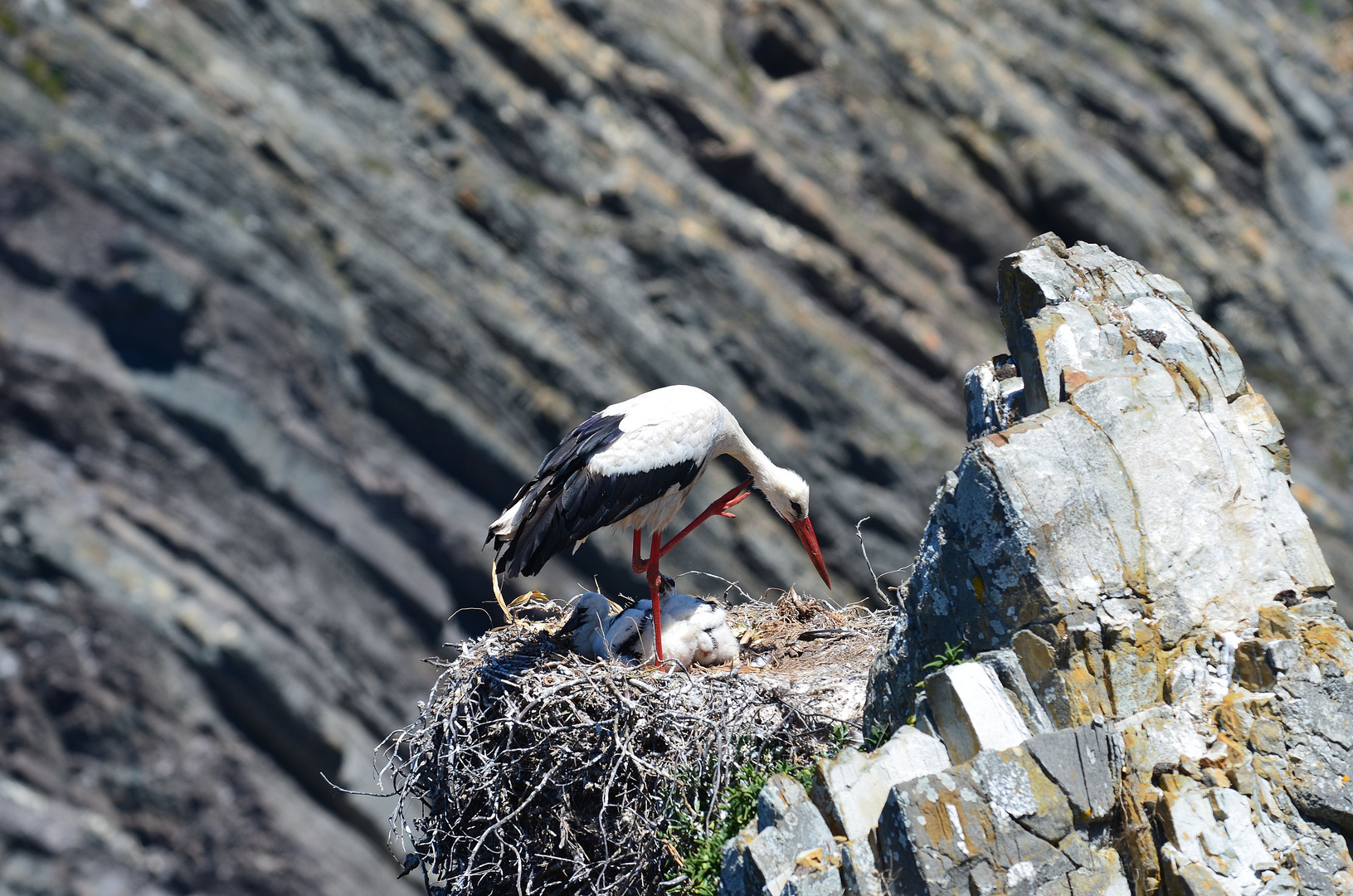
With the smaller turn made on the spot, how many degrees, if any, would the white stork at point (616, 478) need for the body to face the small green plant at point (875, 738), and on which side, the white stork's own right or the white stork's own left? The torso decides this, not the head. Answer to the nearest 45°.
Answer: approximately 45° to the white stork's own right

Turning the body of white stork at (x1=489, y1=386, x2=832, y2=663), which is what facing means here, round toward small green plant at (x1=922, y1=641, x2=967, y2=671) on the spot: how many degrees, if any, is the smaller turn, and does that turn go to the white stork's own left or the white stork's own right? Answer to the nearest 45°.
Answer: approximately 45° to the white stork's own right

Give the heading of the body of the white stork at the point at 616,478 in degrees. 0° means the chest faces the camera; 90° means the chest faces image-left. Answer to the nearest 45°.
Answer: approximately 270°
